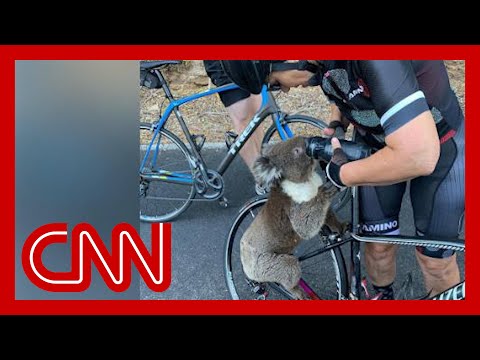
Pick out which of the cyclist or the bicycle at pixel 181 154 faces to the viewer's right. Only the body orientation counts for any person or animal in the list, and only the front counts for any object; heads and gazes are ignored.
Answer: the bicycle

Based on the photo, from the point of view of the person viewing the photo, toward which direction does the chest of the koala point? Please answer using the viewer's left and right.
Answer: facing to the right of the viewer

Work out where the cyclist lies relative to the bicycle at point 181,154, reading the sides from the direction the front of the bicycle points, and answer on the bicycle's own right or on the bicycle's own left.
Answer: on the bicycle's own right

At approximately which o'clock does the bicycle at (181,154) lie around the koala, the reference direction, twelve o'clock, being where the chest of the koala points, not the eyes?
The bicycle is roughly at 8 o'clock from the koala.

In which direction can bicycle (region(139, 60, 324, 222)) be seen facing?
to the viewer's right

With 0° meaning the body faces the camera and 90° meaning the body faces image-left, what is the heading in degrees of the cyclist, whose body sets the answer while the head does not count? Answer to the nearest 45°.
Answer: approximately 45°
